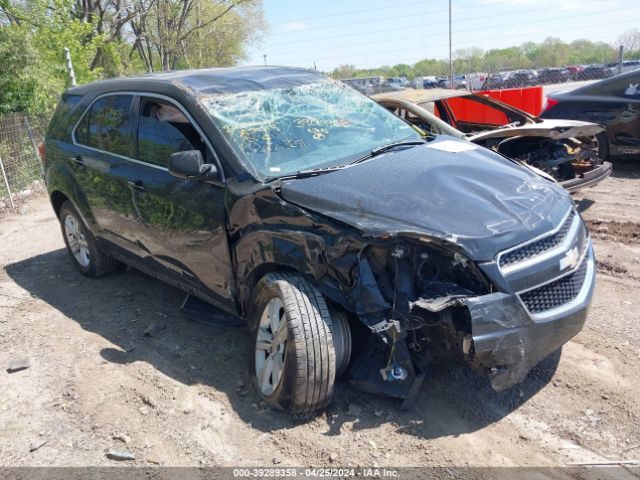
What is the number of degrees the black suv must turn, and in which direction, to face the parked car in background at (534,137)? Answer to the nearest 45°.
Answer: approximately 90° to its left

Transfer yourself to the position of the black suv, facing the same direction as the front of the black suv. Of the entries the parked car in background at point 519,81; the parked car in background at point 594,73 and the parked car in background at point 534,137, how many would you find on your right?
0

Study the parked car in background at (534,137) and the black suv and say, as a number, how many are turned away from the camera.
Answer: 0

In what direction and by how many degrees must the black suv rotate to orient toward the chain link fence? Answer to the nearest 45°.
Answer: approximately 180°

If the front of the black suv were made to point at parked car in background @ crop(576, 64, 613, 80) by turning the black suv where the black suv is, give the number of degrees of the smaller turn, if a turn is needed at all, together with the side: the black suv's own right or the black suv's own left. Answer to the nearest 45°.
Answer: approximately 90° to the black suv's own left

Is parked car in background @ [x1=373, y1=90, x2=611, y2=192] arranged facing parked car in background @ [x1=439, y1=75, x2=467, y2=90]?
no

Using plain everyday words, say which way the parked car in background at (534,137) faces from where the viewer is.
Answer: facing the viewer and to the right of the viewer

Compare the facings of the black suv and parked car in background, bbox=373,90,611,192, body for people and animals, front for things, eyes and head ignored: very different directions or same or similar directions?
same or similar directions

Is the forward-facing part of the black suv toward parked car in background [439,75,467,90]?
no

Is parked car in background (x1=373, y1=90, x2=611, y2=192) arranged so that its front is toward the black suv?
no
